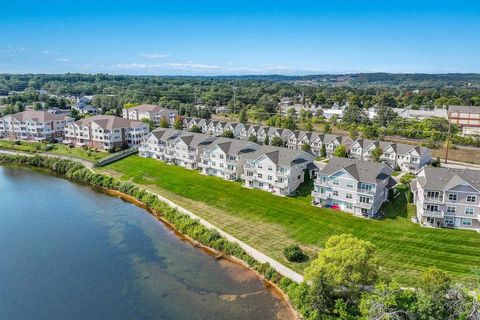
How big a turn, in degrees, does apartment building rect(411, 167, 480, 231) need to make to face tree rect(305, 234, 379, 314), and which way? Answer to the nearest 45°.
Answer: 0° — it already faces it

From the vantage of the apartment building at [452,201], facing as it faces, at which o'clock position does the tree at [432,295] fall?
The tree is roughly at 12 o'clock from the apartment building.

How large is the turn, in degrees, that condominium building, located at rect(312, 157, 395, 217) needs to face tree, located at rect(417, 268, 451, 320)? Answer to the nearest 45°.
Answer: approximately 45° to its left

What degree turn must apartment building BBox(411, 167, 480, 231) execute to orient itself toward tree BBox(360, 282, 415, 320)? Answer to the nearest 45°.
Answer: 0° — it already faces it

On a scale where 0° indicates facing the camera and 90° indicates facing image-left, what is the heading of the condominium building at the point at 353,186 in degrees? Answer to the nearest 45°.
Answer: approximately 45°

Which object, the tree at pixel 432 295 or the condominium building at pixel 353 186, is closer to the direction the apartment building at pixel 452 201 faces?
the tree

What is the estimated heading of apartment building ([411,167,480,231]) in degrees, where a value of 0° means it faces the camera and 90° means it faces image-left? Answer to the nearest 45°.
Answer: approximately 0°

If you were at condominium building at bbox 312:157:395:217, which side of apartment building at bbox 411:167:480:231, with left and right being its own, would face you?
right

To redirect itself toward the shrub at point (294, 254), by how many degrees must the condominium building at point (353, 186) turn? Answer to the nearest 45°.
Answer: approximately 45° to its left
